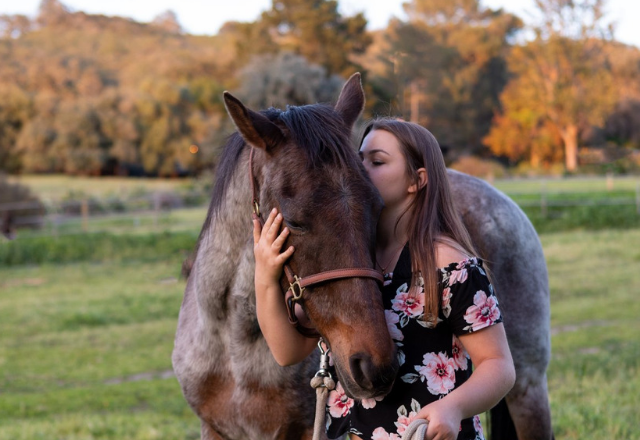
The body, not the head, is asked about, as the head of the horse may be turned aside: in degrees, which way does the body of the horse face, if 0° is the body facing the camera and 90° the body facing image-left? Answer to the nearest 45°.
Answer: approximately 45°

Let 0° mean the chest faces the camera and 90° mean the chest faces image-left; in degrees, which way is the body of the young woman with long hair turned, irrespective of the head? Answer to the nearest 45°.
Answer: approximately 45°

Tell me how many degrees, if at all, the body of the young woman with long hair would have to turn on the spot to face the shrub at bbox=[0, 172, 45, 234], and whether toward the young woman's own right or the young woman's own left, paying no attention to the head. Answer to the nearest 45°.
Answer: approximately 90° to the young woman's own right

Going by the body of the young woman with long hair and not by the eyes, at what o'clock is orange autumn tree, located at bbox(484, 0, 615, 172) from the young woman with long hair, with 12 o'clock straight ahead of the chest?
The orange autumn tree is roughly at 5 o'clock from the young woman with long hair.

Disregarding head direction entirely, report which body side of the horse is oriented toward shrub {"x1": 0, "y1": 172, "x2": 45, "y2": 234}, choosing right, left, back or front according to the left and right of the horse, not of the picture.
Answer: right

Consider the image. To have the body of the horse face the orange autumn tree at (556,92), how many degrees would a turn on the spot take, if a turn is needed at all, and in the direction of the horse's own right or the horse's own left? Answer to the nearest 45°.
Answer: approximately 135° to the horse's own right
